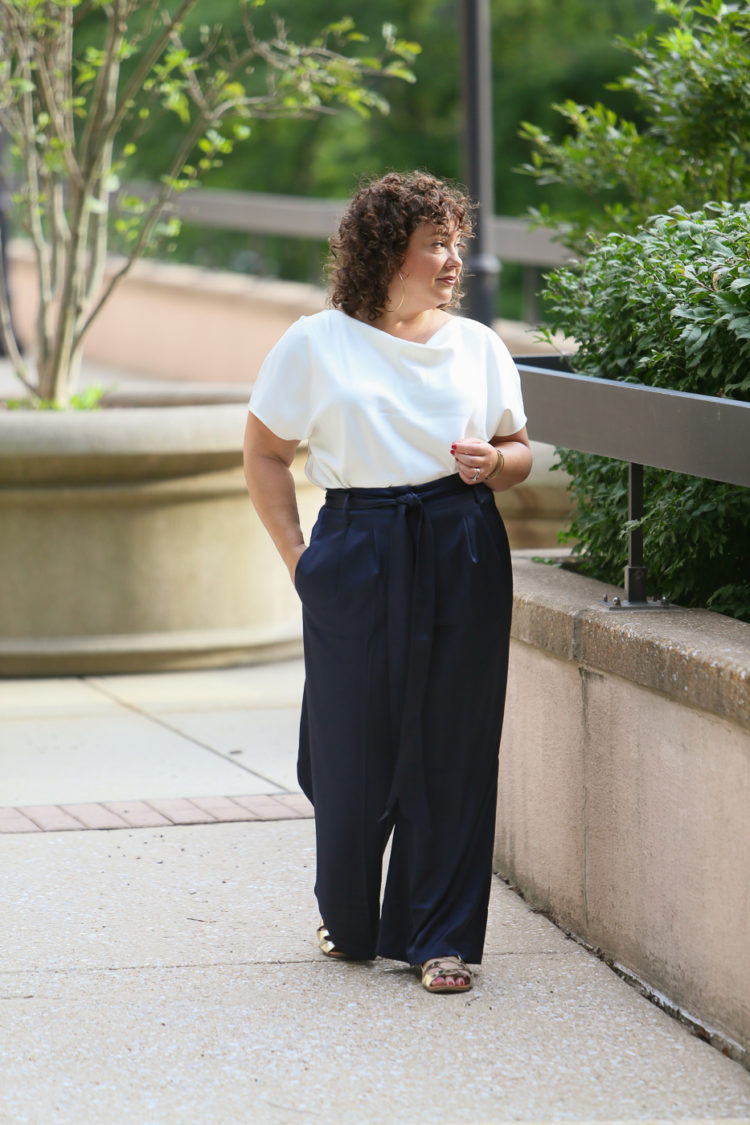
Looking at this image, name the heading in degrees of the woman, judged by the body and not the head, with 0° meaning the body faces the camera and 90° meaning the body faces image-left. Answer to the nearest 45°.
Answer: approximately 0°

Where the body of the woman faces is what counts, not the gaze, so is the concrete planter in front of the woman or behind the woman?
behind

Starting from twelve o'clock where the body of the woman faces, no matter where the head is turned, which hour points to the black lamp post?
The black lamp post is roughly at 6 o'clock from the woman.

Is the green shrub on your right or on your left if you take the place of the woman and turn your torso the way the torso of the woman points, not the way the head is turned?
on your left
